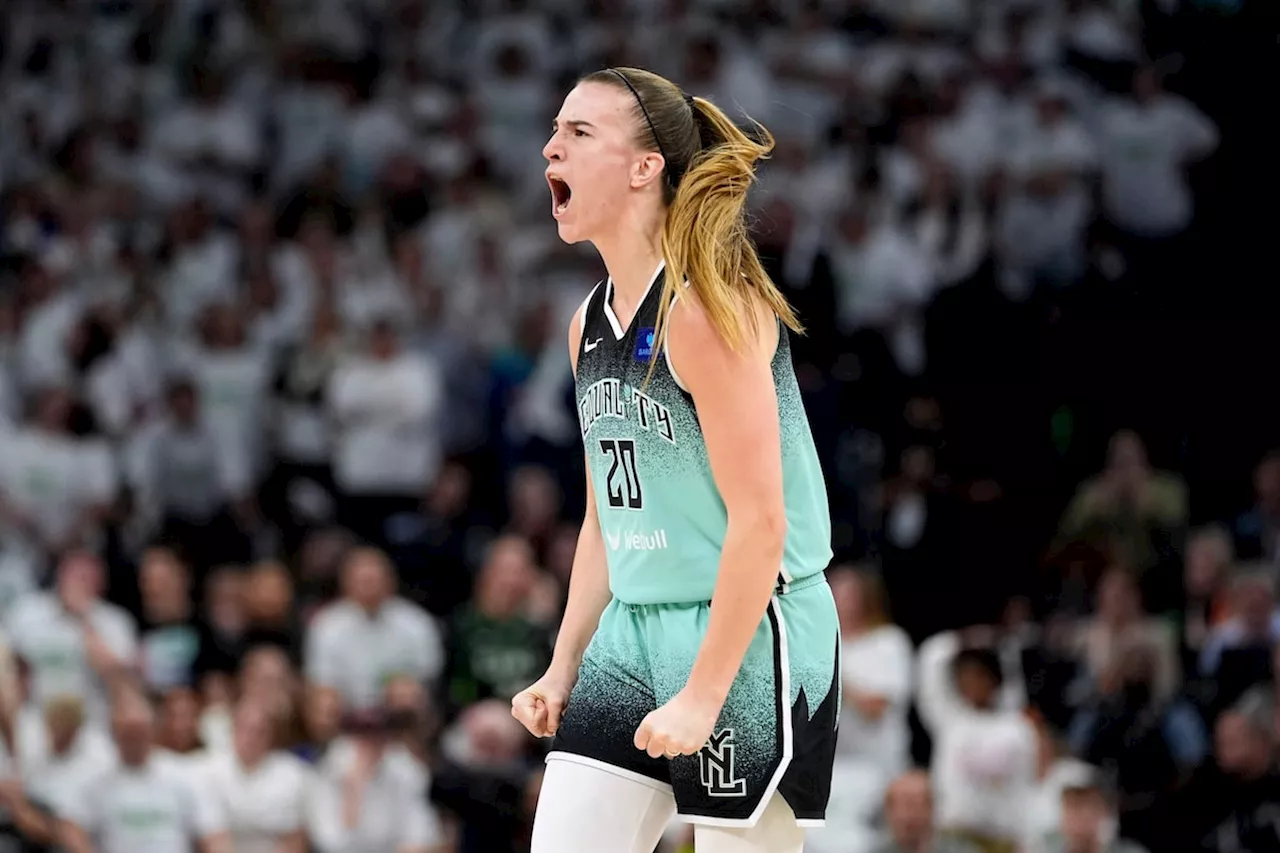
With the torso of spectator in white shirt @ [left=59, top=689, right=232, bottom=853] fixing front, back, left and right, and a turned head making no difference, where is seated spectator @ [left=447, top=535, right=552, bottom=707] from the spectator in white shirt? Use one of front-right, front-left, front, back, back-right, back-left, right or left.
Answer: left

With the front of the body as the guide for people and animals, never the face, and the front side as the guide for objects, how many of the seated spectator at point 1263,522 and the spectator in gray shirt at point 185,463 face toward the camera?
2

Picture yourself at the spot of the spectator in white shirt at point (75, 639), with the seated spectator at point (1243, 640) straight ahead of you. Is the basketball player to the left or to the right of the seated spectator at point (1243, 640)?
right

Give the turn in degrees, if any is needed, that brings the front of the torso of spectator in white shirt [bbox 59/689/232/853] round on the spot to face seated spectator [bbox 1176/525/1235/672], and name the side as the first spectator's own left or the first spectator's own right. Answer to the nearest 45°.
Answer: approximately 90° to the first spectator's own left

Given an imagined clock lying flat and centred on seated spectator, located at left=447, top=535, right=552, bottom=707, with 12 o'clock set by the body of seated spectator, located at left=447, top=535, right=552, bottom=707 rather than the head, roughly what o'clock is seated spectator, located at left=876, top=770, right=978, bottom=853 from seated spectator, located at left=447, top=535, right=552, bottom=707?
seated spectator, located at left=876, top=770, right=978, bottom=853 is roughly at 10 o'clock from seated spectator, located at left=447, top=535, right=552, bottom=707.

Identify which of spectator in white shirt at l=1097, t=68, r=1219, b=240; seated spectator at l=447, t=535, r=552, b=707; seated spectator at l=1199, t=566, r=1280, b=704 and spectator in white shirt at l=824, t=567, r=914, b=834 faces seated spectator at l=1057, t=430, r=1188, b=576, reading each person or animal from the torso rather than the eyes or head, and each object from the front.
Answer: spectator in white shirt at l=1097, t=68, r=1219, b=240

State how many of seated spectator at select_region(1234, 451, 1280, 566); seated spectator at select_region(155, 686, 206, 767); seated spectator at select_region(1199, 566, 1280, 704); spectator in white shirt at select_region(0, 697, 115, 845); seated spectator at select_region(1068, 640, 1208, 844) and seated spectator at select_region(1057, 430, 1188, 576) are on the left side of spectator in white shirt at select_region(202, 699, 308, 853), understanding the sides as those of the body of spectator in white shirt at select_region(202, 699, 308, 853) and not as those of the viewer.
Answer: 4

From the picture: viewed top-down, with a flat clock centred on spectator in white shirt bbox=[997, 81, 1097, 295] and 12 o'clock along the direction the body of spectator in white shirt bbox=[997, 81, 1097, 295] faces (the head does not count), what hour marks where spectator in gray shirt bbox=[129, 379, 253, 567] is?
spectator in gray shirt bbox=[129, 379, 253, 567] is roughly at 2 o'clock from spectator in white shirt bbox=[997, 81, 1097, 295].

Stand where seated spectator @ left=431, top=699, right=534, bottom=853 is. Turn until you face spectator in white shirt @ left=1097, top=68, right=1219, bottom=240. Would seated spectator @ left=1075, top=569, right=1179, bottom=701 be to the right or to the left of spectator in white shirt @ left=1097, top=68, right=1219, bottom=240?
right

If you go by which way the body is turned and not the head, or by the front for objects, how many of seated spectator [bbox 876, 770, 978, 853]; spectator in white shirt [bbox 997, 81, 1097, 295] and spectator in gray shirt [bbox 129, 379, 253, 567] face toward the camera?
3

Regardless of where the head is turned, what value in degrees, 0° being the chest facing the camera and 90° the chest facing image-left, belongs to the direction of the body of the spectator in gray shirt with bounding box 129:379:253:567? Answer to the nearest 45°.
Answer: approximately 0°
